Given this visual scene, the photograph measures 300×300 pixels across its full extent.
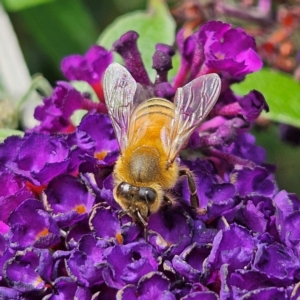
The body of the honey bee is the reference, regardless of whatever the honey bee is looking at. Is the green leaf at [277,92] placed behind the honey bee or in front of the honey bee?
behind

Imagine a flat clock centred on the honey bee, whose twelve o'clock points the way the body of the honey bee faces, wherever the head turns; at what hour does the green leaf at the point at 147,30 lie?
The green leaf is roughly at 6 o'clock from the honey bee.

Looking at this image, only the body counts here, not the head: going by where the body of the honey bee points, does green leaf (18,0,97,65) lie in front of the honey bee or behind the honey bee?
behind

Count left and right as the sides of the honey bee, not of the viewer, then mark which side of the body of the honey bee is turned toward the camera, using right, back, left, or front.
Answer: front

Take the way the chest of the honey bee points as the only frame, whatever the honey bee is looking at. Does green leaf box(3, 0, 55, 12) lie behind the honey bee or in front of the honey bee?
behind

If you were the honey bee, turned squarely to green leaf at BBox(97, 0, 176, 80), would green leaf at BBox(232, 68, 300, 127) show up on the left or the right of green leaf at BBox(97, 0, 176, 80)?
right
